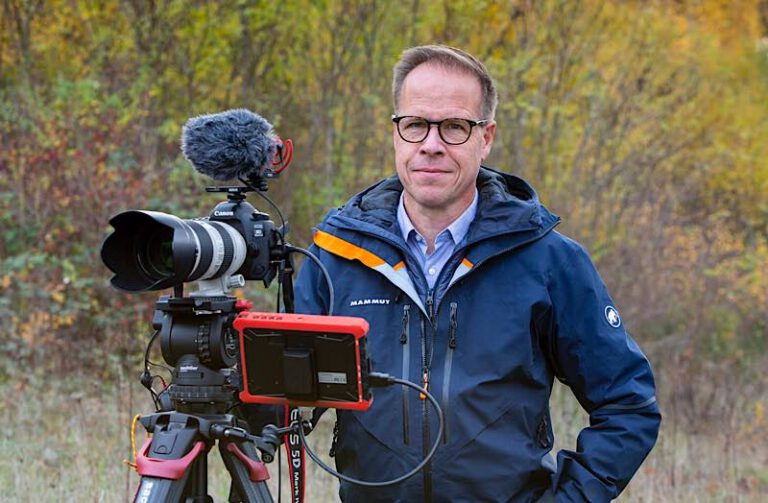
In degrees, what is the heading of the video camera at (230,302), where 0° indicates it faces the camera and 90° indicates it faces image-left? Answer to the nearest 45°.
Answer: approximately 45°

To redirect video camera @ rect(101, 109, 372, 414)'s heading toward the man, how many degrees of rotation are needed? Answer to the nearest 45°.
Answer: approximately 135° to its left
